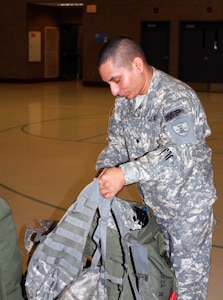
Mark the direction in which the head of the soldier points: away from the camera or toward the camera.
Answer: toward the camera

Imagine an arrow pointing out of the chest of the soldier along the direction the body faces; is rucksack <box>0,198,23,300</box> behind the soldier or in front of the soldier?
in front
